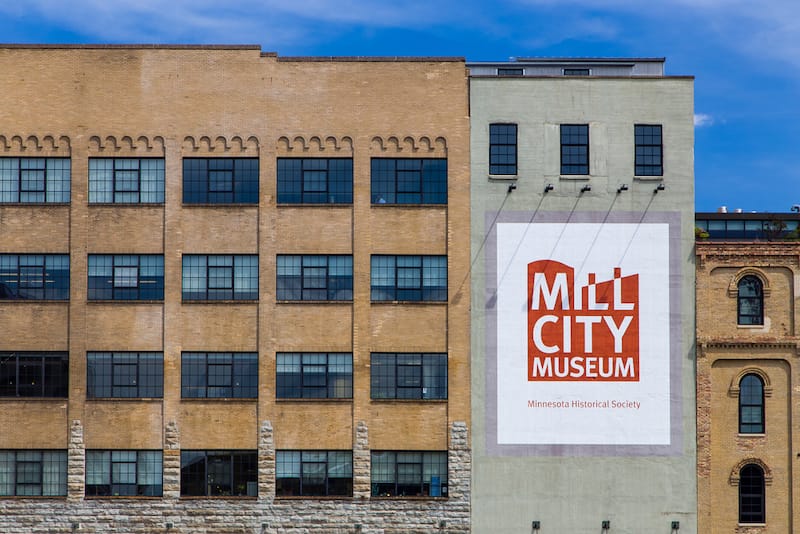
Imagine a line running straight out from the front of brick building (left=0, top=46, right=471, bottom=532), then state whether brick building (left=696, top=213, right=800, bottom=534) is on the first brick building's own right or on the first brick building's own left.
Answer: on the first brick building's own left

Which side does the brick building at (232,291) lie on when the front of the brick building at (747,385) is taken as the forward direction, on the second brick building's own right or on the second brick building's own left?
on the second brick building's own right

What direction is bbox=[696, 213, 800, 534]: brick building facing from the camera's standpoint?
toward the camera

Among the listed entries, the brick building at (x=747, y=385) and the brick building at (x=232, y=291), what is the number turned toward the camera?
2
